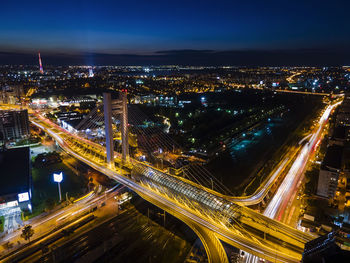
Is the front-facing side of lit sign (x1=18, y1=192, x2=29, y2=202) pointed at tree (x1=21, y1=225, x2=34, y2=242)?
yes

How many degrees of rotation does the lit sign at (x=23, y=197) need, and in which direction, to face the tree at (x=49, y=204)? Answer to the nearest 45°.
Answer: approximately 90° to its left

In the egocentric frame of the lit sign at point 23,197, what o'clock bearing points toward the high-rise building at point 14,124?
The high-rise building is roughly at 6 o'clock from the lit sign.

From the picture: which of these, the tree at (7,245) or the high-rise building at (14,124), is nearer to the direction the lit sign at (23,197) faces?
the tree

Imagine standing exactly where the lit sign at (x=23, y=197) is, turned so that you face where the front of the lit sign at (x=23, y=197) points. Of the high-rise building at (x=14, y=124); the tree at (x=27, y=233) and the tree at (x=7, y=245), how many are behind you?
1

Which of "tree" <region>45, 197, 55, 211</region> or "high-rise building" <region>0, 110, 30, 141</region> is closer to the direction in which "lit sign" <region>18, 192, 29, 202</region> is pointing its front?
the tree

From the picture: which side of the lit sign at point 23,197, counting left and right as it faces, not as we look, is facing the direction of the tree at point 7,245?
front

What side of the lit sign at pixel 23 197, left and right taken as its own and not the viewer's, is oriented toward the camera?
front
